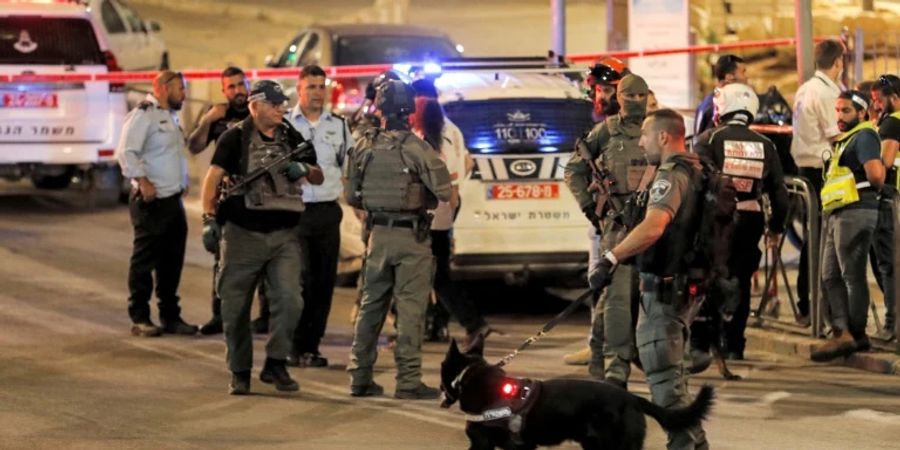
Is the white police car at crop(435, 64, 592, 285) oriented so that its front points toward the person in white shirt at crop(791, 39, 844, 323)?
no

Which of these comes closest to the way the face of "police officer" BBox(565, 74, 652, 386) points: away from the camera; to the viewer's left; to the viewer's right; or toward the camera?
toward the camera

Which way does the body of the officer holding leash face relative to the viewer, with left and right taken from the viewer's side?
facing to the left of the viewer

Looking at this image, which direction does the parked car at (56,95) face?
away from the camera

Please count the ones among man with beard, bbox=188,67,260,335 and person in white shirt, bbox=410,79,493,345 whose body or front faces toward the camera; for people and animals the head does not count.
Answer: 1

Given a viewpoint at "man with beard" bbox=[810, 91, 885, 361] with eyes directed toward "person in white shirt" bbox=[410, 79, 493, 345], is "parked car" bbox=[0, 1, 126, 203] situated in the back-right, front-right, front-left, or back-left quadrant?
front-right

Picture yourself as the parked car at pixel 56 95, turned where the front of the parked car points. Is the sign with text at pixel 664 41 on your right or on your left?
on your right

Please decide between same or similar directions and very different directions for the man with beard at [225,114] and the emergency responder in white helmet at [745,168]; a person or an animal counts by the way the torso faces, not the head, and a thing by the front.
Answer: very different directions

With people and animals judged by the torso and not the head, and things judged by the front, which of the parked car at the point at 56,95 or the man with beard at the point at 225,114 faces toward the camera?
the man with beard

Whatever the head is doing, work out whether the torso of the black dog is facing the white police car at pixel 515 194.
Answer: no

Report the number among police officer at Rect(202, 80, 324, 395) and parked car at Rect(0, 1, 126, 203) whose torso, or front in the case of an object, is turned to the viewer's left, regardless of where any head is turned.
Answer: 0

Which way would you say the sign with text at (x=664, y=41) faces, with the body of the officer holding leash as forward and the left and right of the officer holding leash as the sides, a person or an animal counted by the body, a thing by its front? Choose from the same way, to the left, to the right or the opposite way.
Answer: to the left

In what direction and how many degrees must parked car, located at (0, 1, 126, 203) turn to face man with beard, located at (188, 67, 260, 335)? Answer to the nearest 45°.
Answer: approximately 180°

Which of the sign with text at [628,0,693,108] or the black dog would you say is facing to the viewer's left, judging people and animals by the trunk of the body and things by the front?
the black dog

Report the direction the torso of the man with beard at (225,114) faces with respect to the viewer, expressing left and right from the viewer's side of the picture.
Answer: facing the viewer

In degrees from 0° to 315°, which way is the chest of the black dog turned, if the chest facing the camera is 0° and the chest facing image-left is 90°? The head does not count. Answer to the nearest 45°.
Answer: approximately 90°

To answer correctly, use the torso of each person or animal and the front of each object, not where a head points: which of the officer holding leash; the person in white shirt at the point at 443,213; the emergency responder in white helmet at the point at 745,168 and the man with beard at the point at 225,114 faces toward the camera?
the man with beard

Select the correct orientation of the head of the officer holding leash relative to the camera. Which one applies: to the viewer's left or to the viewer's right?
to the viewer's left

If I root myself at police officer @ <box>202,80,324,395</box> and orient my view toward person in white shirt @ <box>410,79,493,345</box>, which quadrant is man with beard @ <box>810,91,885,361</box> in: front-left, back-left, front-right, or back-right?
front-right
